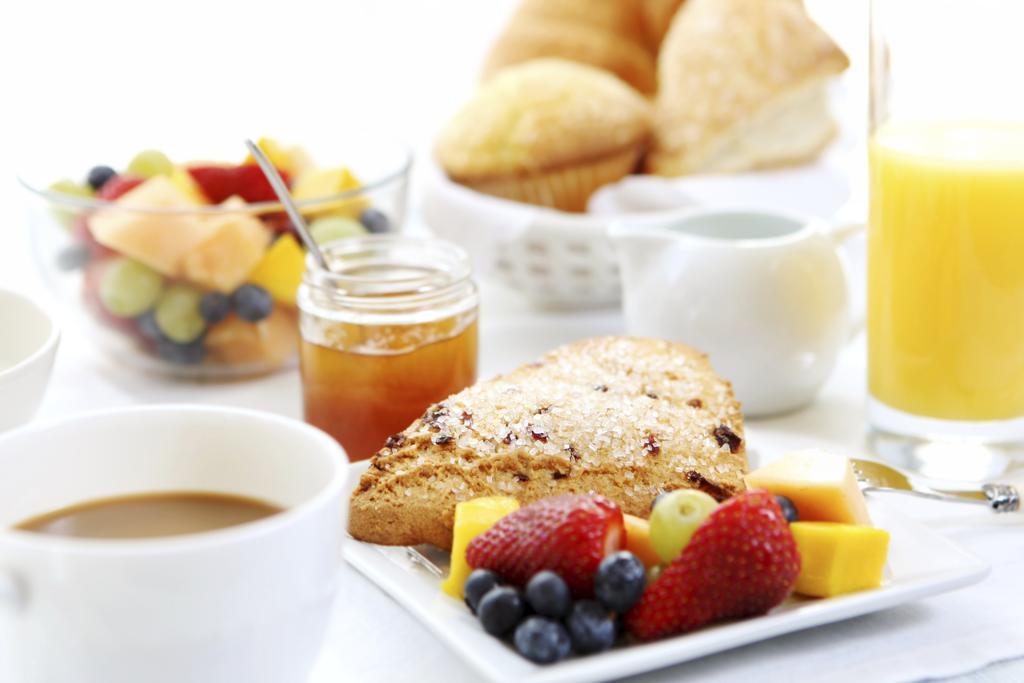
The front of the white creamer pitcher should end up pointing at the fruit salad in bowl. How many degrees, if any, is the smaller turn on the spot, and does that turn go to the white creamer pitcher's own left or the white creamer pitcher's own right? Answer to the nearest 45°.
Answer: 0° — it already faces it

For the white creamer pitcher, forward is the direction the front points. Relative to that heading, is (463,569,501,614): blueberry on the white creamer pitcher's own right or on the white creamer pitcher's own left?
on the white creamer pitcher's own left

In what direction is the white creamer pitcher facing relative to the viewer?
to the viewer's left

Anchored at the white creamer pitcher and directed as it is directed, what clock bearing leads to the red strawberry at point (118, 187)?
The red strawberry is roughly at 12 o'clock from the white creamer pitcher.

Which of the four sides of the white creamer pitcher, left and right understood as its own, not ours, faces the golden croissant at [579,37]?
right

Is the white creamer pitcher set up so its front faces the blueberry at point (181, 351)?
yes

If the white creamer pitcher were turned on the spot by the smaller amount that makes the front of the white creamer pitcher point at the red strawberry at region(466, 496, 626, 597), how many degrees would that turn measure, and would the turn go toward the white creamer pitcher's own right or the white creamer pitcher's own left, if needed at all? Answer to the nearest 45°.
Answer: approximately 90° to the white creamer pitcher's own left

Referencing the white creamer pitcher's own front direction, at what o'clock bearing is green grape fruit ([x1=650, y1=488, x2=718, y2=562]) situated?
The green grape fruit is roughly at 9 o'clock from the white creamer pitcher.
